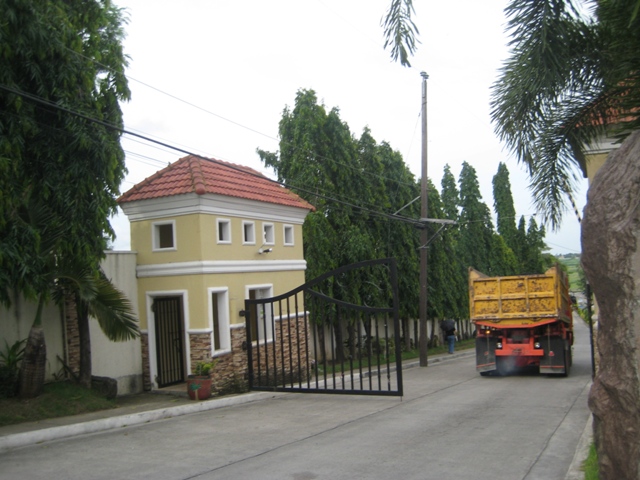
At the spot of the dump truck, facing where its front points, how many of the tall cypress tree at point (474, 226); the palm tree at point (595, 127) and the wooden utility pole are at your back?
1
